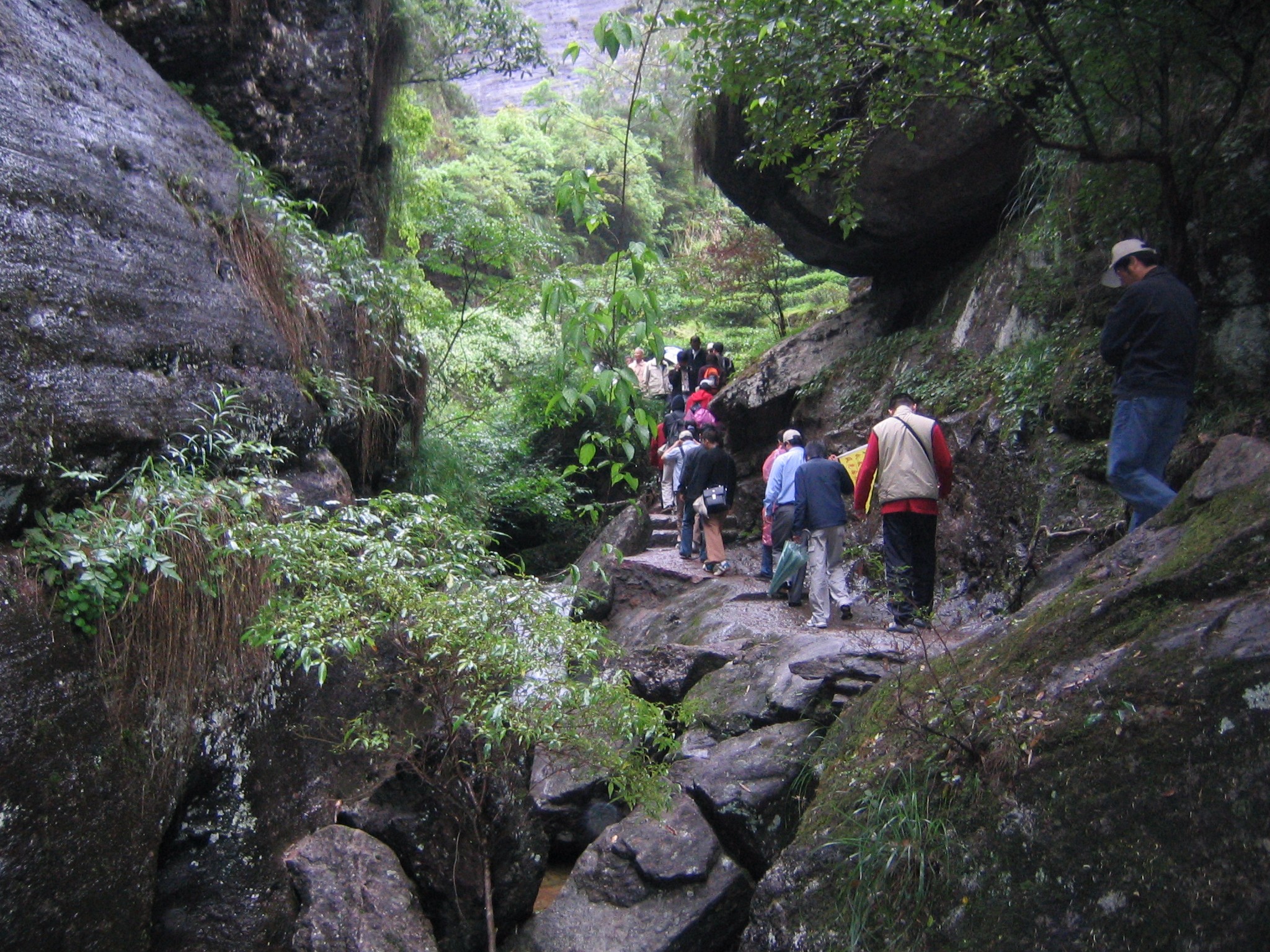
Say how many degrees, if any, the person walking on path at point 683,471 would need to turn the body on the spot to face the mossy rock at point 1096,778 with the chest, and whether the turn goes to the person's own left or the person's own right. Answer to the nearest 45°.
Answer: approximately 180°

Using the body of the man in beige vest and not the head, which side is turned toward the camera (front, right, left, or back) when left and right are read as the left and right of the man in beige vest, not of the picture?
back

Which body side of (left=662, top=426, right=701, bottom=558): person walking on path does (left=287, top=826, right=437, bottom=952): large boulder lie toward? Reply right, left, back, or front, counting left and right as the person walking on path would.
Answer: back

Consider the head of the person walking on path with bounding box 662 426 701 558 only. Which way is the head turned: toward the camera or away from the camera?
away from the camera

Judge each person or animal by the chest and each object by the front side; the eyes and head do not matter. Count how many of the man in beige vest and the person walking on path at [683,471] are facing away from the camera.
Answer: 2

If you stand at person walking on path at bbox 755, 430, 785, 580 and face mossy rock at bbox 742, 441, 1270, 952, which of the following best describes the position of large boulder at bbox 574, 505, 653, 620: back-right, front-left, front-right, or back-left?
back-right

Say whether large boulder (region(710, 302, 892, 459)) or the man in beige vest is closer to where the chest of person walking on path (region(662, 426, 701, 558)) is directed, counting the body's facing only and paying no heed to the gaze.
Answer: the large boulder

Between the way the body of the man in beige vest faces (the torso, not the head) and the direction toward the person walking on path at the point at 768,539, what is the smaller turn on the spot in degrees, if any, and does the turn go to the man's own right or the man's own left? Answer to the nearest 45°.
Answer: approximately 45° to the man's own left

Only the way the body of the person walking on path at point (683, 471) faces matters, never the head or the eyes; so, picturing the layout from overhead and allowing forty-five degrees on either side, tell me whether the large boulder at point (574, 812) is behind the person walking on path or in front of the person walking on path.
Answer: behind

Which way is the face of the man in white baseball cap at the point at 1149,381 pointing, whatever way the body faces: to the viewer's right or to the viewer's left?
to the viewer's left

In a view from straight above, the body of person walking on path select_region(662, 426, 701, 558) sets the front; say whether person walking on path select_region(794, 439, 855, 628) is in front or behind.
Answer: behind

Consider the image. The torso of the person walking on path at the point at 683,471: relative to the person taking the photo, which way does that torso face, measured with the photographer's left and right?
facing away from the viewer
